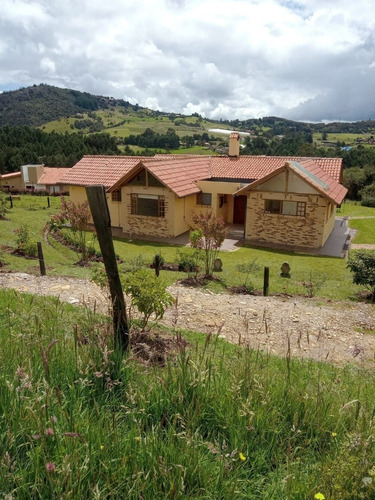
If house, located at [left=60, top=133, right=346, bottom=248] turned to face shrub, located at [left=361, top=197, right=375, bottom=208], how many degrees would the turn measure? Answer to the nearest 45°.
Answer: approximately 135° to its left

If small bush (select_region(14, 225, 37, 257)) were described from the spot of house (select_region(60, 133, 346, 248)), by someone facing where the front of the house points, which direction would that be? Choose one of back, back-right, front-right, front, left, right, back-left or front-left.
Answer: front-right

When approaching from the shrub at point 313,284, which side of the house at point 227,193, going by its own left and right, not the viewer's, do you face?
front

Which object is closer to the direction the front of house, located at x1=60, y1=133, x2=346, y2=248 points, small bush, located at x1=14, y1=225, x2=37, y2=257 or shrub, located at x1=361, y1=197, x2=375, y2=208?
the small bush

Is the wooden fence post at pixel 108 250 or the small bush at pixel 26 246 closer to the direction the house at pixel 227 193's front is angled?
the wooden fence post

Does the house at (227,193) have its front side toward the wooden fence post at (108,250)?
yes

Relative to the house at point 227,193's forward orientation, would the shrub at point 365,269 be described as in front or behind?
in front

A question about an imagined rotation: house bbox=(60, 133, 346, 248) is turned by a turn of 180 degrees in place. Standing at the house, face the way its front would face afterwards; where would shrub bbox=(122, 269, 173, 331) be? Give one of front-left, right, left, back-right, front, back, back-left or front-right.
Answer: back

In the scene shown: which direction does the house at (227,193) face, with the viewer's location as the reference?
facing the viewer
